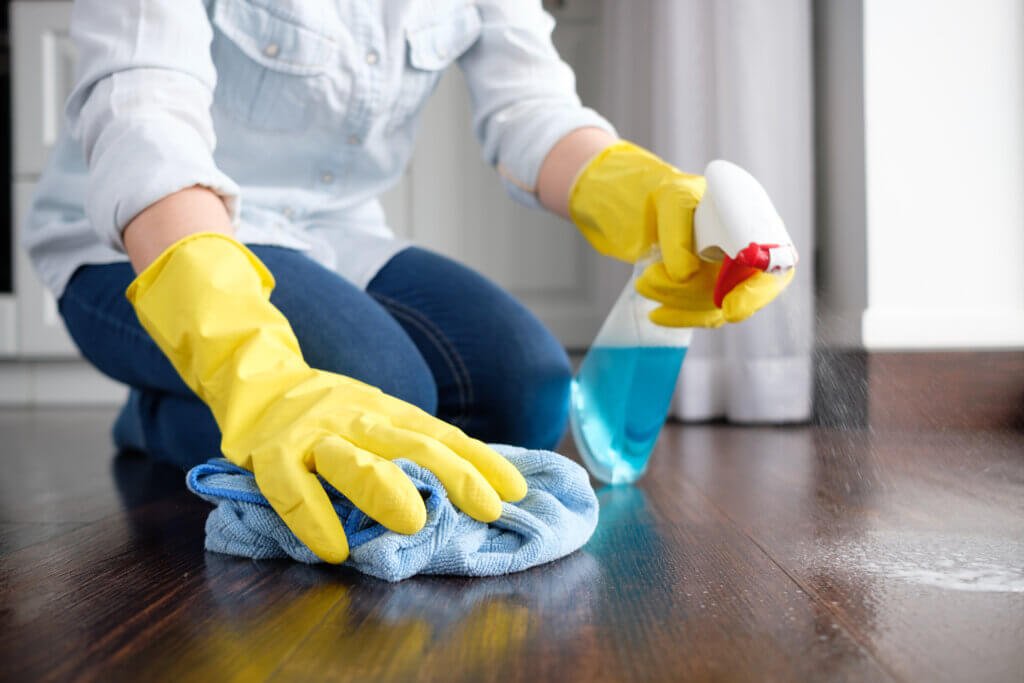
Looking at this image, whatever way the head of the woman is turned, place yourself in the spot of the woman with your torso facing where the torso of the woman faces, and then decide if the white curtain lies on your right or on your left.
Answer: on your left

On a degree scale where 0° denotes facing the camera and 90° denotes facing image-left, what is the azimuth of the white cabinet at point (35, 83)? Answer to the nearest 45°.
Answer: approximately 0°

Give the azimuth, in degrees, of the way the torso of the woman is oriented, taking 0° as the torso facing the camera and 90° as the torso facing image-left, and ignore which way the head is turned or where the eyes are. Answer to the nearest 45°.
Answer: approximately 315°

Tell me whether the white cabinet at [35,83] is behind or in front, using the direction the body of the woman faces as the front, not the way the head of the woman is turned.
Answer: behind

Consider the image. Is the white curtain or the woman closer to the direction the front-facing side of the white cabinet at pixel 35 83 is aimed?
the woman
